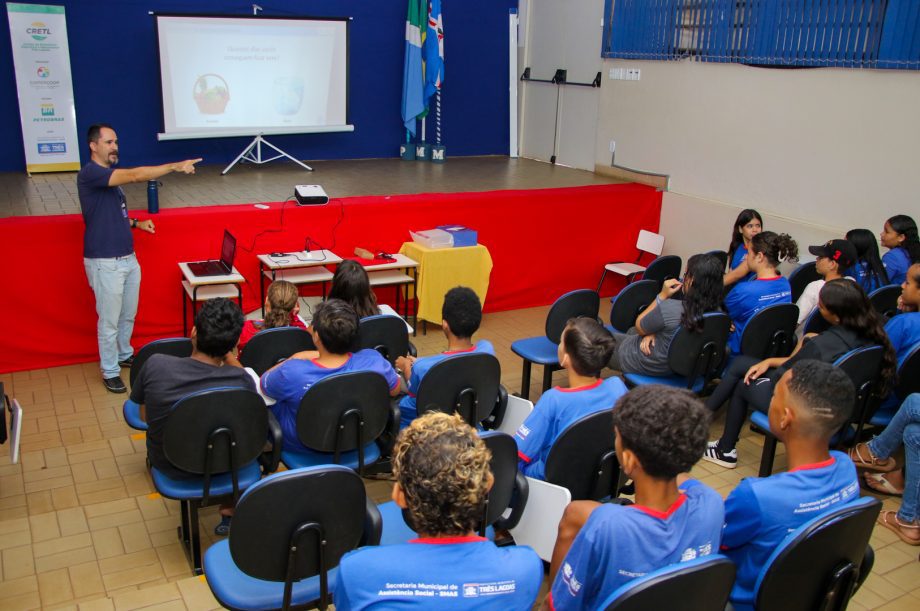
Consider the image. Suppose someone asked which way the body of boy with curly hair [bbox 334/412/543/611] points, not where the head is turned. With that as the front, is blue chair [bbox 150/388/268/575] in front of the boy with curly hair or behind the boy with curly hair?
in front

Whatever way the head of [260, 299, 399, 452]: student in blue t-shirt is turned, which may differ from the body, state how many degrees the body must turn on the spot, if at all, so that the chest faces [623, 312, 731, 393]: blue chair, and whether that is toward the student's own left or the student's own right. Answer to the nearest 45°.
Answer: approximately 90° to the student's own right

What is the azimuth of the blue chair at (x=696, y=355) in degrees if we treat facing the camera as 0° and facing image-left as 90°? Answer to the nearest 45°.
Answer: approximately 135°

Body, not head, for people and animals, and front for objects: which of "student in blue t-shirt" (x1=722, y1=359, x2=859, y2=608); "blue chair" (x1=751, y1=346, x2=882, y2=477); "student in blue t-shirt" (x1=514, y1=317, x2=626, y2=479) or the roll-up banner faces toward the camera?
the roll-up banner

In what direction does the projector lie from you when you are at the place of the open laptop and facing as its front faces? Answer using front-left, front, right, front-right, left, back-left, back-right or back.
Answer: back-right

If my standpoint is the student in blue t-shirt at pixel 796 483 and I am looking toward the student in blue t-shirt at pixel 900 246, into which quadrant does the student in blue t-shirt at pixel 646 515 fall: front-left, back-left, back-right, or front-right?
back-left

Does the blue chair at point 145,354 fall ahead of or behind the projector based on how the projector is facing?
behind

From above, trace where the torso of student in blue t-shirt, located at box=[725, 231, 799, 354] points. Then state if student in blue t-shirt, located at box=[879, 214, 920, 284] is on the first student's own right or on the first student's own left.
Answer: on the first student's own right

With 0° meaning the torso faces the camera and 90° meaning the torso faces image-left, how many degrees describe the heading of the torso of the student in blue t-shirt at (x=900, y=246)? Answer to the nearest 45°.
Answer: approximately 90°

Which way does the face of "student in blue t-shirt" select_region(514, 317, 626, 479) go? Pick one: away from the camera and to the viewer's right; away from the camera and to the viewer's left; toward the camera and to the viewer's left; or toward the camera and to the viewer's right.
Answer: away from the camera and to the viewer's left
